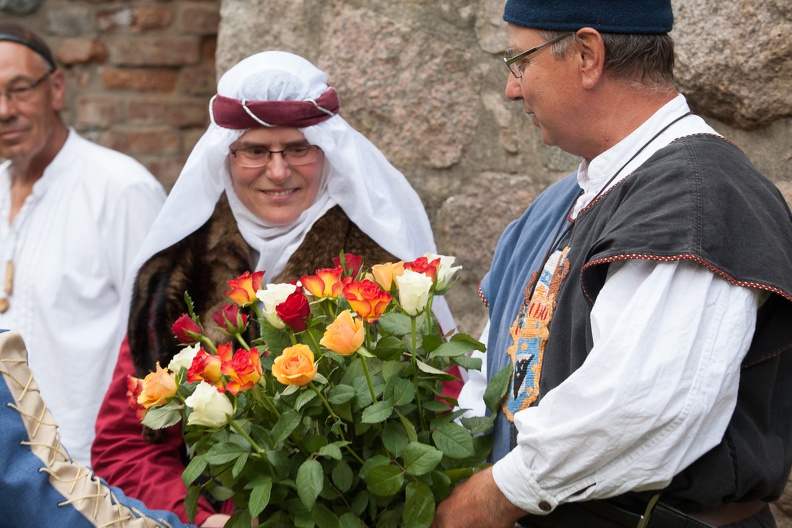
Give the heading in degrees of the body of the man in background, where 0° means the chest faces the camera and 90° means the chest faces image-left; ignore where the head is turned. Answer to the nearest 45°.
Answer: approximately 45°

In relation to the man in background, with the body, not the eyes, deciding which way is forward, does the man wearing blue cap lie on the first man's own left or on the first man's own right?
on the first man's own left

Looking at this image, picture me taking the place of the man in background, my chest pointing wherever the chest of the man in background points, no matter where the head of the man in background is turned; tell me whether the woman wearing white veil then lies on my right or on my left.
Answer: on my left

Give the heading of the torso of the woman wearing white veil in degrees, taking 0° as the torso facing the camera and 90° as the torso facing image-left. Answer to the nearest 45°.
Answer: approximately 0°

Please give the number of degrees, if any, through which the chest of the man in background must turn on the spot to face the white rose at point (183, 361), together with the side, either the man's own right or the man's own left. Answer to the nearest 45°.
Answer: approximately 45° to the man's own left

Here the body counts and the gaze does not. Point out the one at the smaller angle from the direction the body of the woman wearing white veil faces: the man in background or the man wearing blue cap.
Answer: the man wearing blue cap

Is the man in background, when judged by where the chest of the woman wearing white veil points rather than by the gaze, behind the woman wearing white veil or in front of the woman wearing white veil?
behind

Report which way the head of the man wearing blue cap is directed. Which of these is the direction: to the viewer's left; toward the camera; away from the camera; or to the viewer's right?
to the viewer's left
